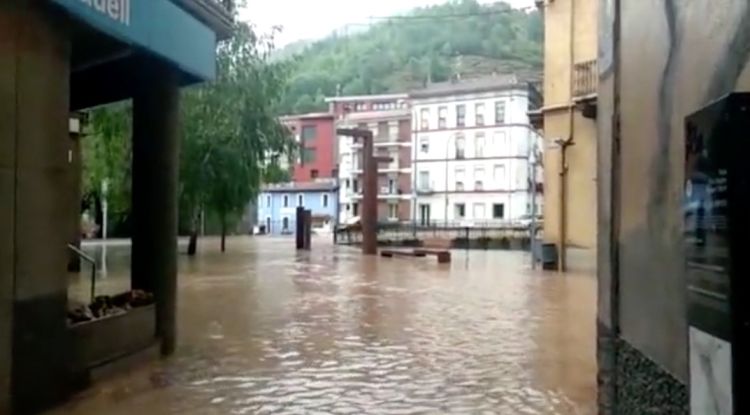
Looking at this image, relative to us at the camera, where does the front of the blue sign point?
facing the viewer and to the right of the viewer

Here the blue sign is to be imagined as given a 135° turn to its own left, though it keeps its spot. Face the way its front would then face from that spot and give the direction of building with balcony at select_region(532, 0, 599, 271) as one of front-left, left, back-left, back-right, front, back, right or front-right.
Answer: front-right

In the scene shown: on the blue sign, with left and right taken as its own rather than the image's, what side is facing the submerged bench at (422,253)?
left

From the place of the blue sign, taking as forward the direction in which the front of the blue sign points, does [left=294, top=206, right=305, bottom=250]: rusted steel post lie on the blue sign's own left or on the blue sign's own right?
on the blue sign's own left

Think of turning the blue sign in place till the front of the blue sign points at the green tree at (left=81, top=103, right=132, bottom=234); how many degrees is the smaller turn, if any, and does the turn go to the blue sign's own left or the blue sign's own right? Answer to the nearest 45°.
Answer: approximately 135° to the blue sign's own left

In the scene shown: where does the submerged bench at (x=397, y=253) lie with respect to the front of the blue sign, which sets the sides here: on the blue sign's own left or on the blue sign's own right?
on the blue sign's own left

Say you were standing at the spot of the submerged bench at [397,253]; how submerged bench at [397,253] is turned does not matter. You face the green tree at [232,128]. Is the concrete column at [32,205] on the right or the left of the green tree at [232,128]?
left
